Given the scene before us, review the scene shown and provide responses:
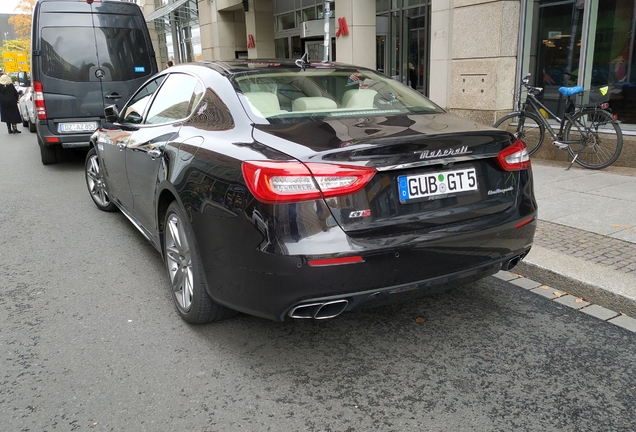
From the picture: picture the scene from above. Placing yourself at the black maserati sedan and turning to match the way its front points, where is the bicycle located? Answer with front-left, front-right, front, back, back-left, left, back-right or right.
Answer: right

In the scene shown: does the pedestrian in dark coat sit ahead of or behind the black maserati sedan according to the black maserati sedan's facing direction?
ahead

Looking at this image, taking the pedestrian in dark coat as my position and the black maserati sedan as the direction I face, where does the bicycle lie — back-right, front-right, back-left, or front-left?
front-left

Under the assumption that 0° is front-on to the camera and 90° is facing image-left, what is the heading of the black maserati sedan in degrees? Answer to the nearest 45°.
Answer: approximately 135°

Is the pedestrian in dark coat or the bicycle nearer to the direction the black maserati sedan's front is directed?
the pedestrian in dark coat
